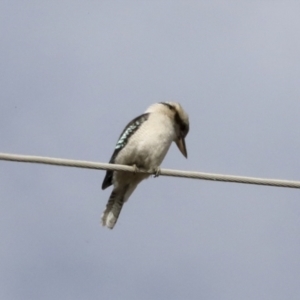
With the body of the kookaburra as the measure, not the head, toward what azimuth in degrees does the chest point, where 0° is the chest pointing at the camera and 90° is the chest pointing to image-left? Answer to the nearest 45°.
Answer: approximately 315°
